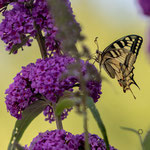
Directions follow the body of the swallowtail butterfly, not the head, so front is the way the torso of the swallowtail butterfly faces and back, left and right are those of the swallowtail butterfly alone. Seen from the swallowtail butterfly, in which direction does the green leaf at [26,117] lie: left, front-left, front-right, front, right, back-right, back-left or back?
front-left

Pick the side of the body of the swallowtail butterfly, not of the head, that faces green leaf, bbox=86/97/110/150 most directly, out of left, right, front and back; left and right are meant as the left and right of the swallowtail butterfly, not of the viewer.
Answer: front

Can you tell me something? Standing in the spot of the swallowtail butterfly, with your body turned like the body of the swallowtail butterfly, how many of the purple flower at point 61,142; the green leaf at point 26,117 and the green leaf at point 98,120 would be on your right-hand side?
0

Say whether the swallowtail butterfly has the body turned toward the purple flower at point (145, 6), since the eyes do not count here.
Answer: no

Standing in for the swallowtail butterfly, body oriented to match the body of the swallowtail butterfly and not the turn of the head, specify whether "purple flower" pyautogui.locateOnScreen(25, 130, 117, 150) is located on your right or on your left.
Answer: on your left

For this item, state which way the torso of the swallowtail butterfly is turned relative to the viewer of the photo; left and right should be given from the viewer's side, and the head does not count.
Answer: facing to the left of the viewer
